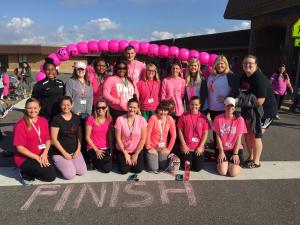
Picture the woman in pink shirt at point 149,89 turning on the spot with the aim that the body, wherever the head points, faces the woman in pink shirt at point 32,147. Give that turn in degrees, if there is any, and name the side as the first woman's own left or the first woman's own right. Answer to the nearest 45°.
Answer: approximately 45° to the first woman's own right

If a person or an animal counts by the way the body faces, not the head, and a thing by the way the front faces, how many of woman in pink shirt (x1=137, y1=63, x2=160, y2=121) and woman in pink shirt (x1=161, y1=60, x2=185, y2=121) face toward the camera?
2

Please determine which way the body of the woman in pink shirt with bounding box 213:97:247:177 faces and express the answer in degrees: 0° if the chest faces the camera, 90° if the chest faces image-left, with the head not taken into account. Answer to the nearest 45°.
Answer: approximately 0°

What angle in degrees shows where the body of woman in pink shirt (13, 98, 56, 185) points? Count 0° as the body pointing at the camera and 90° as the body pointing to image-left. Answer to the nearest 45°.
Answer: approximately 315°

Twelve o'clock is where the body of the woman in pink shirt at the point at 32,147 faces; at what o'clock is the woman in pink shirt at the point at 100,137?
the woman in pink shirt at the point at 100,137 is roughly at 10 o'clock from the woman in pink shirt at the point at 32,147.

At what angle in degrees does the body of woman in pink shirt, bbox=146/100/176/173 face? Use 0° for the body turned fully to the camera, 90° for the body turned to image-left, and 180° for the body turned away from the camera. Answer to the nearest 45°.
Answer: approximately 0°
